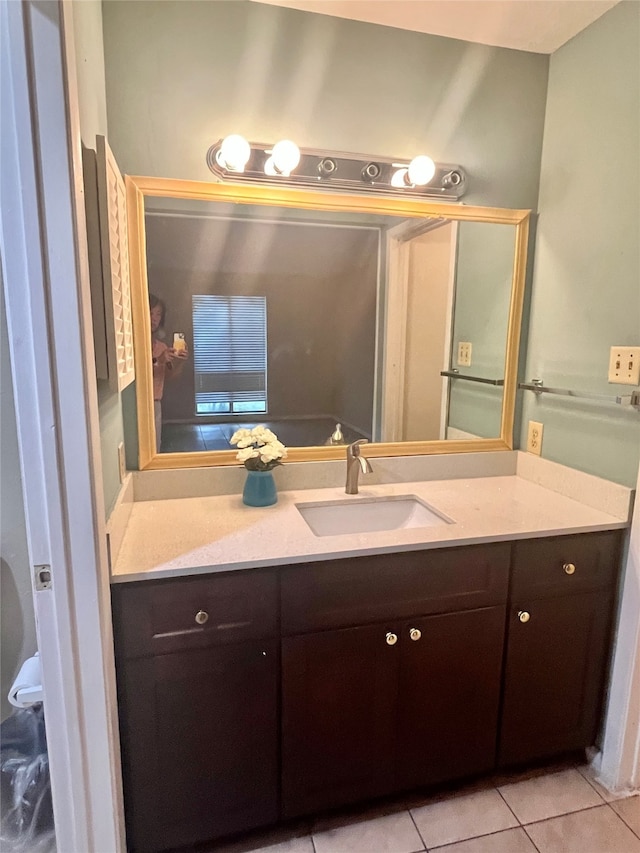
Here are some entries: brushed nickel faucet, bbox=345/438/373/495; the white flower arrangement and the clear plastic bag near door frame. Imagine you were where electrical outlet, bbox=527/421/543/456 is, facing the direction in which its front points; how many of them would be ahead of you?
3

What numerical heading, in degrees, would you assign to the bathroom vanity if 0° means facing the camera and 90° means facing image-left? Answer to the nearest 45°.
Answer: approximately 0°

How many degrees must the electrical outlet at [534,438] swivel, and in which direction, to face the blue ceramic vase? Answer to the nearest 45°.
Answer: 0° — it already faces it

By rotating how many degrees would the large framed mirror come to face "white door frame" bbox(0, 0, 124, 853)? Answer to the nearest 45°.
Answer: approximately 45° to its right

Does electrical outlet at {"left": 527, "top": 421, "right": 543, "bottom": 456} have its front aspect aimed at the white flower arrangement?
yes

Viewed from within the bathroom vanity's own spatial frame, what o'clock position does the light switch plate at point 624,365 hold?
The light switch plate is roughly at 8 o'clock from the bathroom vanity.
